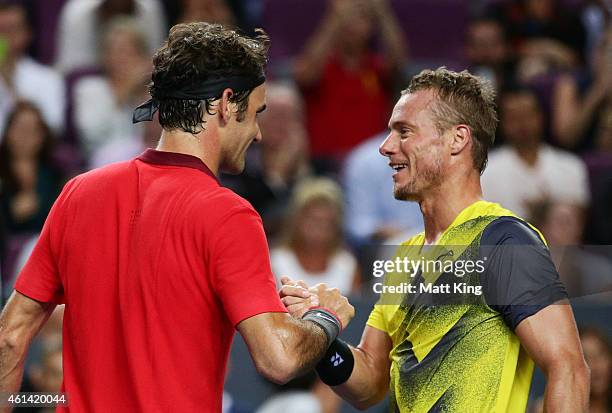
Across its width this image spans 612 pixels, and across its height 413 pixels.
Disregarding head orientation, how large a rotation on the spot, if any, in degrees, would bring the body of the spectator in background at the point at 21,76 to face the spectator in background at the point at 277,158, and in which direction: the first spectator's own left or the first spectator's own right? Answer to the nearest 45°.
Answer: approximately 45° to the first spectator's own left

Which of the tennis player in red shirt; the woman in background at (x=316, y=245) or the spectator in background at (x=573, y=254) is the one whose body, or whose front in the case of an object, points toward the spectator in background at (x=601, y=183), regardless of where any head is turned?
the tennis player in red shirt

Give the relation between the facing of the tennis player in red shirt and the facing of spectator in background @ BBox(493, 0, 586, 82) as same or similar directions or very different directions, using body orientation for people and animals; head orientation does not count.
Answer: very different directions

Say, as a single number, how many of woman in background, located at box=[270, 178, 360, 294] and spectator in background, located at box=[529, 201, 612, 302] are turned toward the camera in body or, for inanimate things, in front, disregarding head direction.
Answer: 2

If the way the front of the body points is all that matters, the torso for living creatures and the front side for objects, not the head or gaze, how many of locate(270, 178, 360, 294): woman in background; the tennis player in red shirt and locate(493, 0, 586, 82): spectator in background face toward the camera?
2

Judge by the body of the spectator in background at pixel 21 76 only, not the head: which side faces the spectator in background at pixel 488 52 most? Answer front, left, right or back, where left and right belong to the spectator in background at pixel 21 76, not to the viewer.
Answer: left

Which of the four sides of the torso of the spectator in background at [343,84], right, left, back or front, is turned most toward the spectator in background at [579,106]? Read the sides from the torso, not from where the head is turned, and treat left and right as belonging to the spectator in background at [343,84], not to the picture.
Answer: left
